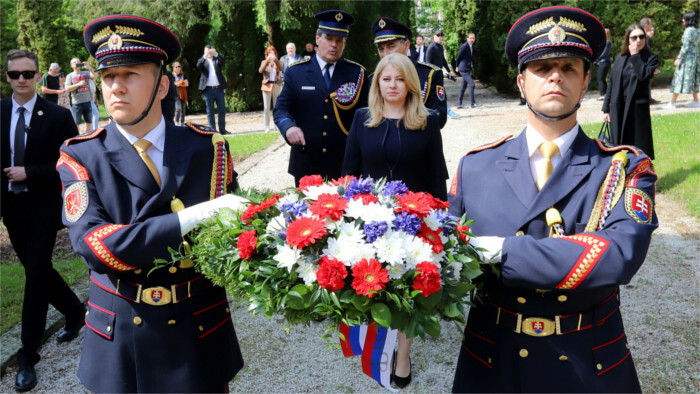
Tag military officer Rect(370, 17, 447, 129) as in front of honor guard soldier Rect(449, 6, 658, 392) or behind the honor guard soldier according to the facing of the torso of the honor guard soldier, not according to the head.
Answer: behind

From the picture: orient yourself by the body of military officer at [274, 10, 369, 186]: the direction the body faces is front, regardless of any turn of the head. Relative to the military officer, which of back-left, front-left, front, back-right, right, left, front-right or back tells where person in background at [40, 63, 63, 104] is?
back-right

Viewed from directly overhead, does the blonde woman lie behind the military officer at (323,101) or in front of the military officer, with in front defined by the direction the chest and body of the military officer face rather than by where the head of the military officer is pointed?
in front

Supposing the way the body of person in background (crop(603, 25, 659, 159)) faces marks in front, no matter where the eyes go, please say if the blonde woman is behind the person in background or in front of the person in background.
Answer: in front

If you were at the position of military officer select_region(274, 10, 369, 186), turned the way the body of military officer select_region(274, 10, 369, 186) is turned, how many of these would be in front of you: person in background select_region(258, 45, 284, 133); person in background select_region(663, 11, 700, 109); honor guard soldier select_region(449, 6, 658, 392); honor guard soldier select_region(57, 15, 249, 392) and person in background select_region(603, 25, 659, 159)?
2

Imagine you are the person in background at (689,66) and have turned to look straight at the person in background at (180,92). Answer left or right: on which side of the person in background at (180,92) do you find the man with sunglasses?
left

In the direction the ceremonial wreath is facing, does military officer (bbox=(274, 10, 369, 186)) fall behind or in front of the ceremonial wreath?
behind

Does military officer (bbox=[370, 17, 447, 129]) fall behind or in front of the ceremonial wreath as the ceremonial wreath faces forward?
behind
